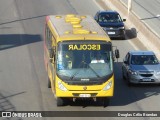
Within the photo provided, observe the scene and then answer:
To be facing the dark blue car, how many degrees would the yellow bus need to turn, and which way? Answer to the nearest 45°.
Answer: approximately 180°

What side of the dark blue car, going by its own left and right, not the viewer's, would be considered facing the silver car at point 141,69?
front

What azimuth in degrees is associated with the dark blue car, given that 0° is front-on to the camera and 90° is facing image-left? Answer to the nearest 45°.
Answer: approximately 0°

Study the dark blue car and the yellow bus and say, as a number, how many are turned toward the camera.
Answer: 2

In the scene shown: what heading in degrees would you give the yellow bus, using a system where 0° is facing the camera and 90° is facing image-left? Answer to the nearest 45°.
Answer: approximately 0°

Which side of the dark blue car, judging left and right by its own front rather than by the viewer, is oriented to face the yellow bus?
front

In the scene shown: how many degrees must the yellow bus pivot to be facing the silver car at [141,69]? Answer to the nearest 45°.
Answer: approximately 135° to its left
